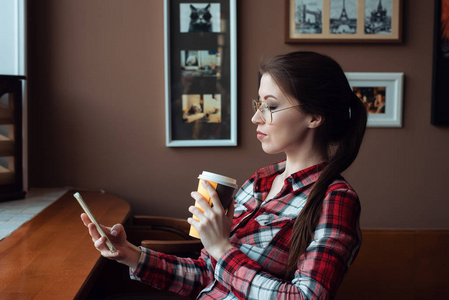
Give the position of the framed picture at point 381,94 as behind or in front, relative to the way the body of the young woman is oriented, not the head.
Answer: behind

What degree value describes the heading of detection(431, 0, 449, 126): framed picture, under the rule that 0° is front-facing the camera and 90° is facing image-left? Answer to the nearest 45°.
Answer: approximately 0°

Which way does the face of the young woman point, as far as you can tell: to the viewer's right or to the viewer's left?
to the viewer's left

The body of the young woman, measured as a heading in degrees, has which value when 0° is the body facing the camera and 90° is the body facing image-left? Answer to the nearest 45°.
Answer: approximately 45°

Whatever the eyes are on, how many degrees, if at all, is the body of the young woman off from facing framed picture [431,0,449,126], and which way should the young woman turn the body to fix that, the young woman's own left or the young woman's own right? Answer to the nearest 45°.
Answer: approximately 180°

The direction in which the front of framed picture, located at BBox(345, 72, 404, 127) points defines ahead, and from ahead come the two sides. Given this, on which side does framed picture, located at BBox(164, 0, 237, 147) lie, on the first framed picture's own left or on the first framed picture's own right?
on the first framed picture's own right

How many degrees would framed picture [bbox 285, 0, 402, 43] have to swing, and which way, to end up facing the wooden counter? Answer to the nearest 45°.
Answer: approximately 45° to its right

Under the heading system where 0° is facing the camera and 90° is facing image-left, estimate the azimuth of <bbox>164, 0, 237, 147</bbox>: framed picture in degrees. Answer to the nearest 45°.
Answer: approximately 0°

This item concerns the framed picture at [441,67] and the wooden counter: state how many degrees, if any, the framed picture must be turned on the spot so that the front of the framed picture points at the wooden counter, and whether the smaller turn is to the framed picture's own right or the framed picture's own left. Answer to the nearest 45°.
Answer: approximately 45° to the framed picture's own right
